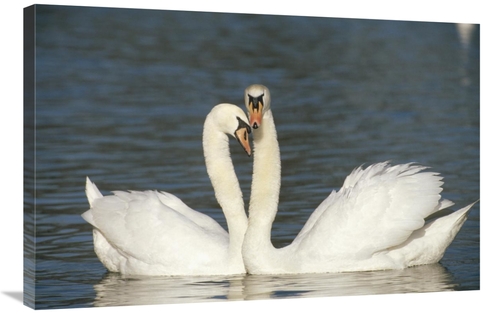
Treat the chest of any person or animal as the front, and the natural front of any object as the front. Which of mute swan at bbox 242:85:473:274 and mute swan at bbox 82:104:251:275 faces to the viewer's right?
mute swan at bbox 82:104:251:275

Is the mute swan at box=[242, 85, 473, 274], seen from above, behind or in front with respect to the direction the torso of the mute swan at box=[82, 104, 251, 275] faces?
in front

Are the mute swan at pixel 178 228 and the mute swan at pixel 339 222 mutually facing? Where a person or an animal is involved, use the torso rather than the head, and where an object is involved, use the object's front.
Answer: yes

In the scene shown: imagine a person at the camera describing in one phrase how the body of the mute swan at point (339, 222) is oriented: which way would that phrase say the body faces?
to the viewer's left

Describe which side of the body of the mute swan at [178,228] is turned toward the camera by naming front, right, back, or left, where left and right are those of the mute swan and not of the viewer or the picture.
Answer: right

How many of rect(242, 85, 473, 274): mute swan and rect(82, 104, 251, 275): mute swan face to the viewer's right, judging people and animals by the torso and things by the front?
1

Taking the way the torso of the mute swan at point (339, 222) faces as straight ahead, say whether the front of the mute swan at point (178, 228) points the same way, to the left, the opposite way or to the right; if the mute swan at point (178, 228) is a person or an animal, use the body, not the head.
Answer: the opposite way

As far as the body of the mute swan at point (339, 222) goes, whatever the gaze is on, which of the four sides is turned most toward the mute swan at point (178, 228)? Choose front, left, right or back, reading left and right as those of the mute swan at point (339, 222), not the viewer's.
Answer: front
